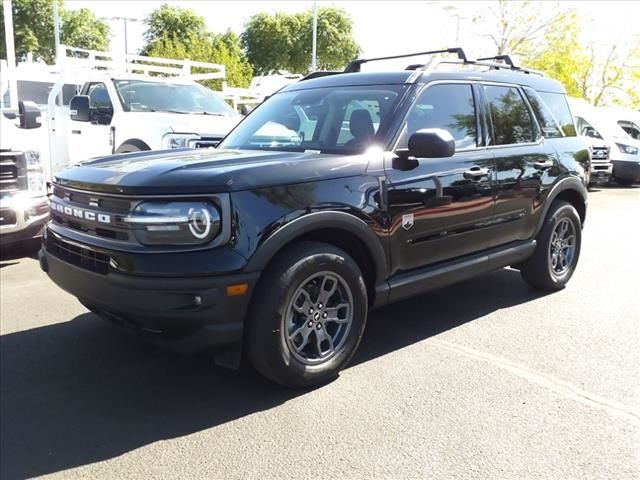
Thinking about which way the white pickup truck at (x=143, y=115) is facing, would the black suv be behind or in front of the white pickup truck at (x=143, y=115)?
in front

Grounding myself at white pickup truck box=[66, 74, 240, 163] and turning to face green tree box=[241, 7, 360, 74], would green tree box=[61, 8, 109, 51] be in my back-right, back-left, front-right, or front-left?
front-left

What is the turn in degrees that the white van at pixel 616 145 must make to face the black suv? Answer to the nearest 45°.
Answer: approximately 45° to its right

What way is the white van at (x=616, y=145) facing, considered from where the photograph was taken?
facing the viewer and to the right of the viewer

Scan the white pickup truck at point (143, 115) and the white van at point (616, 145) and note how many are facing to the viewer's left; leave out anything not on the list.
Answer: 0

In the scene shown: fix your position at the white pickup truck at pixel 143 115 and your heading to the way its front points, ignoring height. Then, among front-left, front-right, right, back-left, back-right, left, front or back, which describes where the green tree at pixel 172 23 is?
back-left

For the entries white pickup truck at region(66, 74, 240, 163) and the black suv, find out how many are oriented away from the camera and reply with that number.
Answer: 0

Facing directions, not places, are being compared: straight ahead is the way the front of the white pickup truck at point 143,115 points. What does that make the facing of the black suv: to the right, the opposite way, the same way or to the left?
to the right

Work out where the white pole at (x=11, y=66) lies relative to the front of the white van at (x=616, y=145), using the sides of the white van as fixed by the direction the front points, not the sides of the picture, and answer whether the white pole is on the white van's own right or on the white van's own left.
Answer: on the white van's own right

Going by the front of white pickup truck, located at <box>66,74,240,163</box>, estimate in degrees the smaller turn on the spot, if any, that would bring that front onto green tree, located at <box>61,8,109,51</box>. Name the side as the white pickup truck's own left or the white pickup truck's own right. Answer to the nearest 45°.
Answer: approximately 135° to the white pickup truck's own left

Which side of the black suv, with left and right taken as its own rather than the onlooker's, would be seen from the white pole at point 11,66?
right

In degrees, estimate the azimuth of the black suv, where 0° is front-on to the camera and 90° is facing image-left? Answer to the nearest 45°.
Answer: approximately 45°

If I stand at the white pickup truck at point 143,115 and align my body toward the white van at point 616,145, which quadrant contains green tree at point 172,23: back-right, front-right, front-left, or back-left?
front-left

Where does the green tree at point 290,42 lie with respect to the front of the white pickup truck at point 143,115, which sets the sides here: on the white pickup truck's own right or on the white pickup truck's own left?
on the white pickup truck's own left
